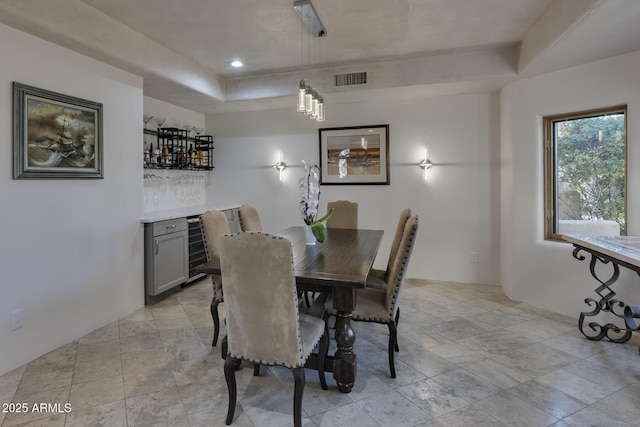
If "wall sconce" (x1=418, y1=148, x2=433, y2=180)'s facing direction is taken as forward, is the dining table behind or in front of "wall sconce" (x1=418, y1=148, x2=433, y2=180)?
in front

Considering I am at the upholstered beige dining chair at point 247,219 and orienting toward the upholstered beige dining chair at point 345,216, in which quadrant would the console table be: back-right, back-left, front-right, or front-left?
front-right

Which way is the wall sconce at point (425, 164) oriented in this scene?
toward the camera

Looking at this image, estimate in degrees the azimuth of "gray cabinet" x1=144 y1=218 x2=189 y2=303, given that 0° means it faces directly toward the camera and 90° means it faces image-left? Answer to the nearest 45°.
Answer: approximately 315°

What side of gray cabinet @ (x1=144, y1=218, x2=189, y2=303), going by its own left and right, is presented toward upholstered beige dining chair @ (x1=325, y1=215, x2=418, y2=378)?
front

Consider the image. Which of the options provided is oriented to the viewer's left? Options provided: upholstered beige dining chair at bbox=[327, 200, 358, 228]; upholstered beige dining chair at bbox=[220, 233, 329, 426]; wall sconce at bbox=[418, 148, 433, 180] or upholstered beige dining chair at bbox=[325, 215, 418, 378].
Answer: upholstered beige dining chair at bbox=[325, 215, 418, 378]

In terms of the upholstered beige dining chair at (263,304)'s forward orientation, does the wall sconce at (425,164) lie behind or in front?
in front

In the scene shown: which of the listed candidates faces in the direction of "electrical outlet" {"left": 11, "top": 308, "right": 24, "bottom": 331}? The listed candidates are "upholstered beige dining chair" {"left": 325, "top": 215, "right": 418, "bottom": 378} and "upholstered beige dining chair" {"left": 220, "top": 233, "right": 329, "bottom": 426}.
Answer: "upholstered beige dining chair" {"left": 325, "top": 215, "right": 418, "bottom": 378}

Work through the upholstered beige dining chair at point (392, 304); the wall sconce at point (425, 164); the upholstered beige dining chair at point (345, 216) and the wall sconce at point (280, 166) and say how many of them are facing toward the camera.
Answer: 3

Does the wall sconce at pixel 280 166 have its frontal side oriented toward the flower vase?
yes

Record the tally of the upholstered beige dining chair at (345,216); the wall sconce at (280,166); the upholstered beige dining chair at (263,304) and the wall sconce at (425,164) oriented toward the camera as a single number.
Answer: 3

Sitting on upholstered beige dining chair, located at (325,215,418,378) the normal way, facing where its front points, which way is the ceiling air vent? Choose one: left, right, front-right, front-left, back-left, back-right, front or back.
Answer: right

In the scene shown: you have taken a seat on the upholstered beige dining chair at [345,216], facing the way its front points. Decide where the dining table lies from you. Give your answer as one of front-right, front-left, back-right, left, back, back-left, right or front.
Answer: front

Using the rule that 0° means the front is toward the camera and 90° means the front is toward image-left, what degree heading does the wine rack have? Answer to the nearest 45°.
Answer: approximately 315°

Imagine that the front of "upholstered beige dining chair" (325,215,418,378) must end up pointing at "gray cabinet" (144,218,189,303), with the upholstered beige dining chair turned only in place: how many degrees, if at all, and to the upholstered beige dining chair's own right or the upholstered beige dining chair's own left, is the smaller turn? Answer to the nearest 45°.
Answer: approximately 45° to the upholstered beige dining chair's own right

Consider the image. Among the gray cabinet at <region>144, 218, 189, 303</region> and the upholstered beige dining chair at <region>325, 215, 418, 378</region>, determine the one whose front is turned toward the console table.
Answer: the gray cabinet

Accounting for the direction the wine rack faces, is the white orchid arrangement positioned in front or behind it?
in front

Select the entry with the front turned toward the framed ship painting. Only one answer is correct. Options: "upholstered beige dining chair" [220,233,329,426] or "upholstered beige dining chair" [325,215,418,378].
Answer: "upholstered beige dining chair" [325,215,418,378]

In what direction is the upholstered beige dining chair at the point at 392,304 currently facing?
to the viewer's left

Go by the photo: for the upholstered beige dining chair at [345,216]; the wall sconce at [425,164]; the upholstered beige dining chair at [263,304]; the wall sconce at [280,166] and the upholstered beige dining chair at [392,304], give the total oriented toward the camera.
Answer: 3

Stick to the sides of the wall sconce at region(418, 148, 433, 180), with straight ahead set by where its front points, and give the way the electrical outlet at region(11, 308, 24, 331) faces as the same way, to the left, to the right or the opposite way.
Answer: to the left
